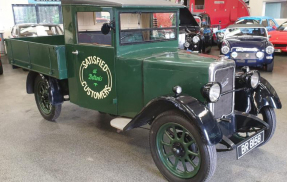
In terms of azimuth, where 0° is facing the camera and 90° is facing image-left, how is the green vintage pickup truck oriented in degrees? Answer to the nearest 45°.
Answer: approximately 315°

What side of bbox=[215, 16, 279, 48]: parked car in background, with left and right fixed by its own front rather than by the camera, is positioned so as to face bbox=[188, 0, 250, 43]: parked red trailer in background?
right

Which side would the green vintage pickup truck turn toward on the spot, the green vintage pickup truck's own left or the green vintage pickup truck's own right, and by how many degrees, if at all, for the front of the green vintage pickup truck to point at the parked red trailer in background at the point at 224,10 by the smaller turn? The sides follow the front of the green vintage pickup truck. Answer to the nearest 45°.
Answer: approximately 135° to the green vintage pickup truck's own left

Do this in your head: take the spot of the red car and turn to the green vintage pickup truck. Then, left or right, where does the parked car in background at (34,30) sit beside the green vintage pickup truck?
right

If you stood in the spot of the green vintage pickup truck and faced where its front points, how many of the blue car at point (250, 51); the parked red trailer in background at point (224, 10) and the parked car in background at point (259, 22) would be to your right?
0

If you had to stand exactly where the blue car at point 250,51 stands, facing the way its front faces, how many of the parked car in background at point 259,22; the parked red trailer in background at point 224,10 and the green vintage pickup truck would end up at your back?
2

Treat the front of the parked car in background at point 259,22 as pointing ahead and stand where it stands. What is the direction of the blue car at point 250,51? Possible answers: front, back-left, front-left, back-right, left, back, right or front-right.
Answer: front-left

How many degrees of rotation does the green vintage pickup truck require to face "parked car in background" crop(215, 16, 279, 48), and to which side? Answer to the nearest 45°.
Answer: approximately 90° to its left

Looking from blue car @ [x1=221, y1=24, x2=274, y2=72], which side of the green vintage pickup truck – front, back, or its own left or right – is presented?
left

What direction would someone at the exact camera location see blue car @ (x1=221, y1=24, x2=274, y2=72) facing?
facing the viewer

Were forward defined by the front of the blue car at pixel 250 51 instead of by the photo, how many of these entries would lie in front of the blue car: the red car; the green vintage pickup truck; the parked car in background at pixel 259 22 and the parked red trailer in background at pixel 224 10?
1

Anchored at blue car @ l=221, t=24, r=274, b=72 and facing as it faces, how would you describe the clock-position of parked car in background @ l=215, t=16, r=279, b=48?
The parked car in background is roughly at 6 o'clock from the blue car.

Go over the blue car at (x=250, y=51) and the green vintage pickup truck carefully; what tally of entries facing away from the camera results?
0

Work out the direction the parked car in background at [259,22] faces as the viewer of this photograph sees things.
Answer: facing the viewer and to the left of the viewer
